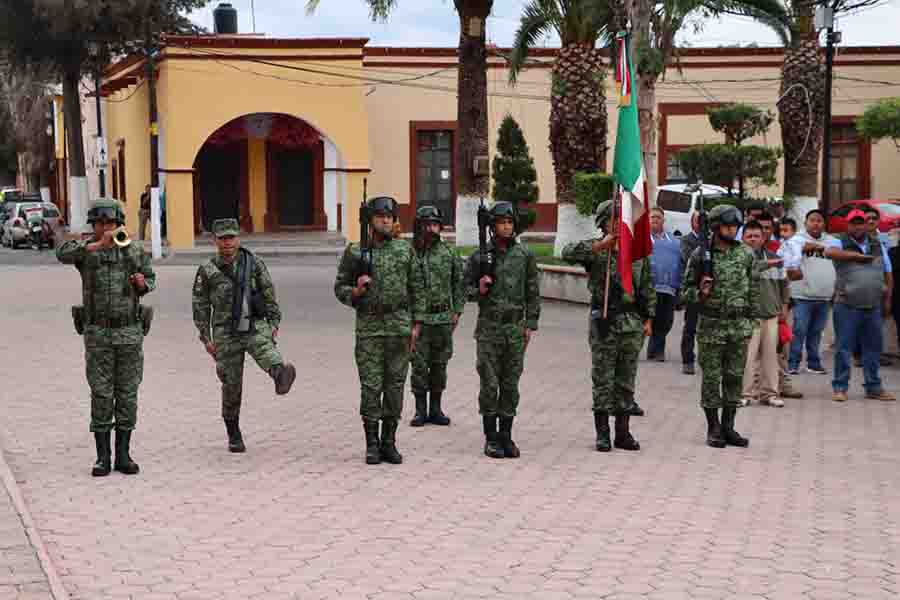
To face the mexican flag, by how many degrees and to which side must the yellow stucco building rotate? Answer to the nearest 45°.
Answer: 0° — it already faces it

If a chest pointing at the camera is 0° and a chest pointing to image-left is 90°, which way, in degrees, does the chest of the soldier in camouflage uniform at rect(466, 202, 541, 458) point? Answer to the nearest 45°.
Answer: approximately 0°

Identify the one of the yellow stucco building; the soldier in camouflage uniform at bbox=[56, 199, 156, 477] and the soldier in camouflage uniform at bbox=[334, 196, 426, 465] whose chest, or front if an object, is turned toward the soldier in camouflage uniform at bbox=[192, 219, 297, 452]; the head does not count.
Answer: the yellow stucco building

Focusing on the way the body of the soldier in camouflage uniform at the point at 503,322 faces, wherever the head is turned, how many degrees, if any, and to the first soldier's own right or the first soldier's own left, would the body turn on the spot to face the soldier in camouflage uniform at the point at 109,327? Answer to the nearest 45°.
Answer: approximately 90° to the first soldier's own right

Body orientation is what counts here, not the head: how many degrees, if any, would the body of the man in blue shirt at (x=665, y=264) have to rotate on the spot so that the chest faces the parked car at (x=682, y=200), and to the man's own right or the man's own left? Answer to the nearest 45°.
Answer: approximately 135° to the man's own right

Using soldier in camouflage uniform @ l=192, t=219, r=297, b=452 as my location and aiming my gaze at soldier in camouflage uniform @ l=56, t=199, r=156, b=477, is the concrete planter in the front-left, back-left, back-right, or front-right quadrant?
back-right

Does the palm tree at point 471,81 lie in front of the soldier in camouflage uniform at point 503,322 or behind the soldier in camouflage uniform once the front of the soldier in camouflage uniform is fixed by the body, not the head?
behind

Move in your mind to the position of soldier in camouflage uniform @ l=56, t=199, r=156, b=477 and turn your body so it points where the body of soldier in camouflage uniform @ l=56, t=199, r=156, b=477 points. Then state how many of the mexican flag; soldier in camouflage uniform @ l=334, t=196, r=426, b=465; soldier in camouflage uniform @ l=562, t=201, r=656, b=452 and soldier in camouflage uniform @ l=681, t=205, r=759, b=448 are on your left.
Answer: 4

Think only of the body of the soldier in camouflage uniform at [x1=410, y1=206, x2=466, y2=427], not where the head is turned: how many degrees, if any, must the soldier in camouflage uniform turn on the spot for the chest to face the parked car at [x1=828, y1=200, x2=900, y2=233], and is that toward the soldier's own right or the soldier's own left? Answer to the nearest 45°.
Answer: approximately 135° to the soldier's own left

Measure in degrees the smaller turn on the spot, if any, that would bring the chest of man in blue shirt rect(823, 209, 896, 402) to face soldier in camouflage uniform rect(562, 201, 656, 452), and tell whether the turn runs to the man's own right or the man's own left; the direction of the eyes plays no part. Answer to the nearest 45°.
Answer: approximately 45° to the man's own right
